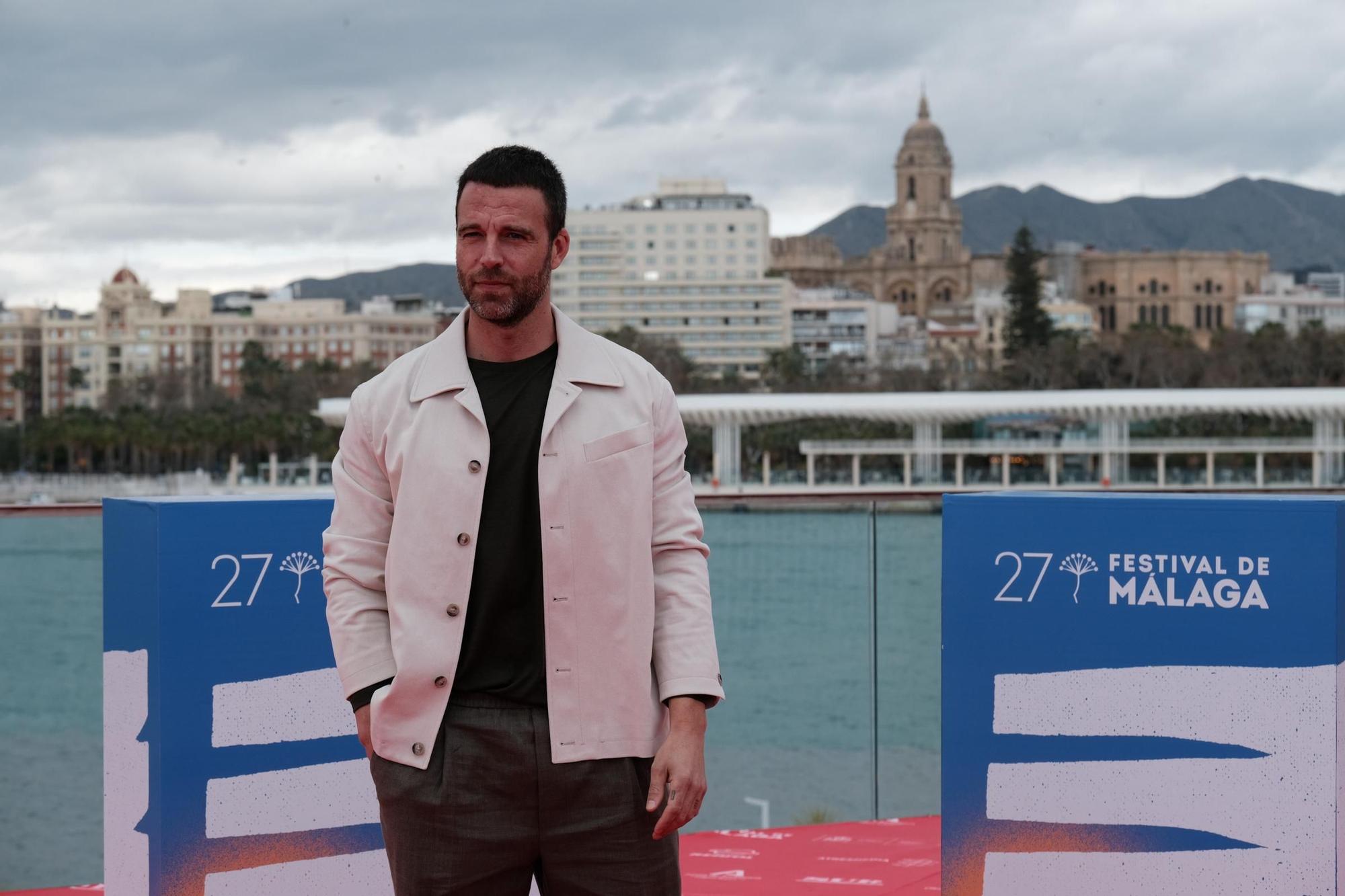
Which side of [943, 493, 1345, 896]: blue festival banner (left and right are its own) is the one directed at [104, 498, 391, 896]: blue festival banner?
right

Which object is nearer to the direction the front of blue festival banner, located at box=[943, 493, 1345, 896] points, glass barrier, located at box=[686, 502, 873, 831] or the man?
the man

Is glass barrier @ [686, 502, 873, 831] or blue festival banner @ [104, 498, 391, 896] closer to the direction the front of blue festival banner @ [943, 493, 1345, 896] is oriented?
the blue festival banner

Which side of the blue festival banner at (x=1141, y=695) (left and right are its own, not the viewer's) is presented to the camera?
front

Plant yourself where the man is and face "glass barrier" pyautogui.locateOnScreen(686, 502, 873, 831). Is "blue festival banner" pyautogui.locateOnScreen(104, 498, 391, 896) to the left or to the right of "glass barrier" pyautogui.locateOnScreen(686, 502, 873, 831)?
left

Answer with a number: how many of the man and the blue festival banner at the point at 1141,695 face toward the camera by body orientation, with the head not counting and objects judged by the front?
2

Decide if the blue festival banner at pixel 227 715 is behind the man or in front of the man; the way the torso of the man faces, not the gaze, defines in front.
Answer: behind

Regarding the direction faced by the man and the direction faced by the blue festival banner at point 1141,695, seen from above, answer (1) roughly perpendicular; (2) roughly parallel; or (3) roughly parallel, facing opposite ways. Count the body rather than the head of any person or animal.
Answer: roughly parallel
